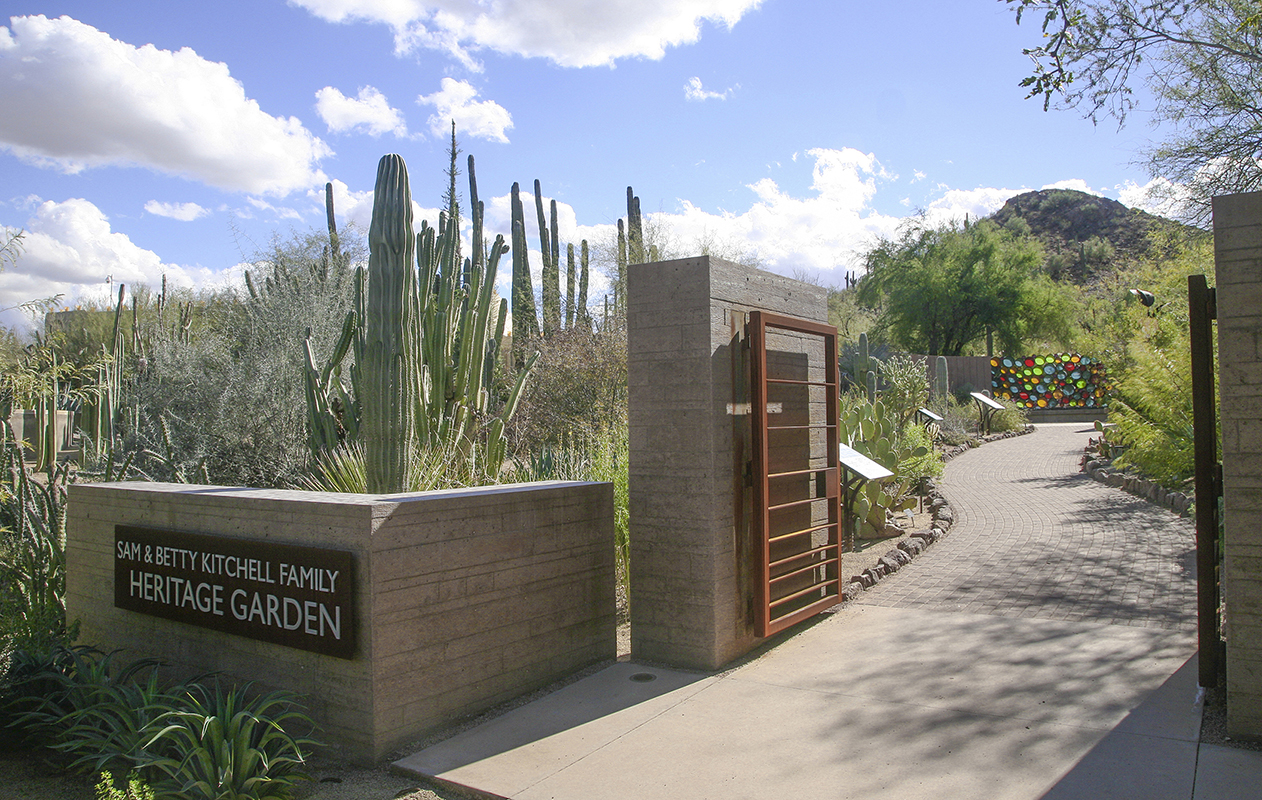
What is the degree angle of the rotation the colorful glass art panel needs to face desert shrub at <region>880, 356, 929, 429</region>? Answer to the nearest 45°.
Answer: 0° — it already faces it

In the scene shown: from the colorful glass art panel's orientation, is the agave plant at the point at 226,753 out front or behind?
out front

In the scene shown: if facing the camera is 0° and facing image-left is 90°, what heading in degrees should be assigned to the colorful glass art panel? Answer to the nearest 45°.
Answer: approximately 0°

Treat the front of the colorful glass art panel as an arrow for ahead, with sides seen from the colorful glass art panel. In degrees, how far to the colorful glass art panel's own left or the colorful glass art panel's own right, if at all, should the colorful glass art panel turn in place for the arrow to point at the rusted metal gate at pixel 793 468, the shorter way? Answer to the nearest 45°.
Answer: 0° — it already faces it

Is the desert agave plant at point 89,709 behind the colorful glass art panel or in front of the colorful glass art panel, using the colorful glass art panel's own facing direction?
in front

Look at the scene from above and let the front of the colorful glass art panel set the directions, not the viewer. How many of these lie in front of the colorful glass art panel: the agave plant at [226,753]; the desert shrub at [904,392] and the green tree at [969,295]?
2

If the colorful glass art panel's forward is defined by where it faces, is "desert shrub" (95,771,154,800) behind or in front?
in front

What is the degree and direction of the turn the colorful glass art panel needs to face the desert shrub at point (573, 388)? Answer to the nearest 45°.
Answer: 0° — it already faces it

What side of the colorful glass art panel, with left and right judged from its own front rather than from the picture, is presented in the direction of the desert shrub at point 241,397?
front

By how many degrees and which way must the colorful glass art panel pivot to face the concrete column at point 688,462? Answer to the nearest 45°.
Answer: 0° — it already faces it
